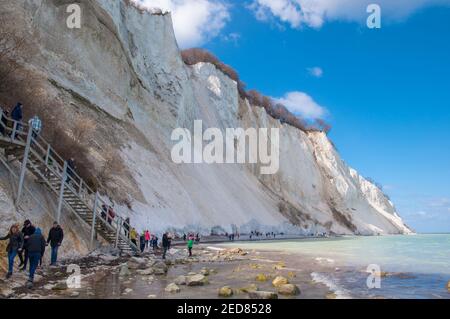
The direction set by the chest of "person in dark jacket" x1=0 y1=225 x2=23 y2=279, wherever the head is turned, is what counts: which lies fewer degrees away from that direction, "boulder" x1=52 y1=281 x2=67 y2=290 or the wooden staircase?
the boulder
